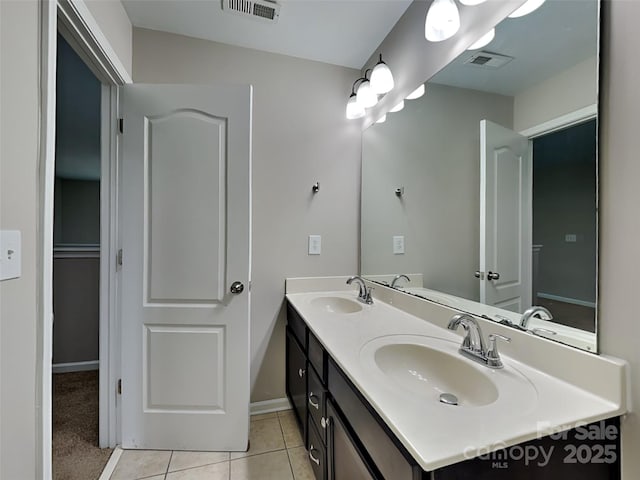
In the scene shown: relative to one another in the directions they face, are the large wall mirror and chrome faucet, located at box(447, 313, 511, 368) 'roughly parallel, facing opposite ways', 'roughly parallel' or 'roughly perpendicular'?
roughly parallel

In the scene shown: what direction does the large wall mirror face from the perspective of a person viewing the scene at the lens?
facing the viewer and to the left of the viewer

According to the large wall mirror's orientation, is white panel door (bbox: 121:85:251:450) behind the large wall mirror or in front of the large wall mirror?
in front

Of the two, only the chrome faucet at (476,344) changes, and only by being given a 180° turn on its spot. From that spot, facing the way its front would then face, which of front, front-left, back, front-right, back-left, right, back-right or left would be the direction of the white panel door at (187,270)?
back-left

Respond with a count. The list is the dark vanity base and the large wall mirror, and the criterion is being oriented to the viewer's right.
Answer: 0

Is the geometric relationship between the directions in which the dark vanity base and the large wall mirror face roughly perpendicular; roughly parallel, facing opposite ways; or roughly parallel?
roughly parallel

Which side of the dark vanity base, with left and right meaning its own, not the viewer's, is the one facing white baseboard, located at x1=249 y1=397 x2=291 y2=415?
right

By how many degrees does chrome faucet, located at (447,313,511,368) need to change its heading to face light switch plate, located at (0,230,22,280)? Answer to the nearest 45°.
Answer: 0° — it already faces it

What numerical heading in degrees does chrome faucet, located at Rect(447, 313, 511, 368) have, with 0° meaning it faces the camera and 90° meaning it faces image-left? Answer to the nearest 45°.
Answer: approximately 45°
